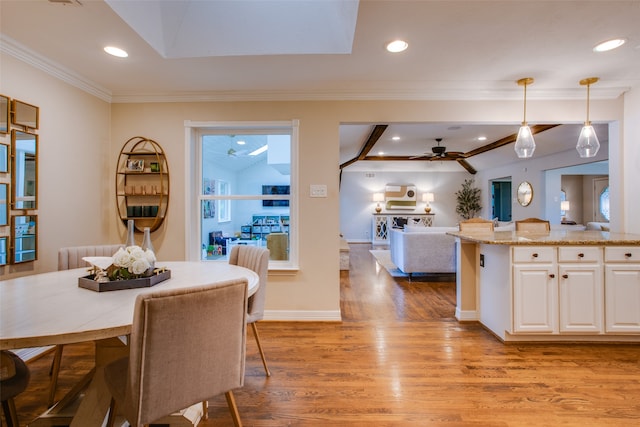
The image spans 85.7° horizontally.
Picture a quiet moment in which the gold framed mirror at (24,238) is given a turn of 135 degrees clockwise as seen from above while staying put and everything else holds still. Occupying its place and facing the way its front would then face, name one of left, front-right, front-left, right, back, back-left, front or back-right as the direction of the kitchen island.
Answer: back-left

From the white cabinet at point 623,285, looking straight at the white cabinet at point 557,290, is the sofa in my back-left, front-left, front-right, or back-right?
front-right

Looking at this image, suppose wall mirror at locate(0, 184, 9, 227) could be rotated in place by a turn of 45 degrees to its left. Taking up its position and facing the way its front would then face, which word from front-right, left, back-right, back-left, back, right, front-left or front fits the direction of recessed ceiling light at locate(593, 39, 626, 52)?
front-right

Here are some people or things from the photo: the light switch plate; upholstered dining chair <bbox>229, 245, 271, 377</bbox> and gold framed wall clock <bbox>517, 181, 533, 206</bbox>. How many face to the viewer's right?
0

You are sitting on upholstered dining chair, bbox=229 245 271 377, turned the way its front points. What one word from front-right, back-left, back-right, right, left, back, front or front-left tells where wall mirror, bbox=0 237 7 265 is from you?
front-right

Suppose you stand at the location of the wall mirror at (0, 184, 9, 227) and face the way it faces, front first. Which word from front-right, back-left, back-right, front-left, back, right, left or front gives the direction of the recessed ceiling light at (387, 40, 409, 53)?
front

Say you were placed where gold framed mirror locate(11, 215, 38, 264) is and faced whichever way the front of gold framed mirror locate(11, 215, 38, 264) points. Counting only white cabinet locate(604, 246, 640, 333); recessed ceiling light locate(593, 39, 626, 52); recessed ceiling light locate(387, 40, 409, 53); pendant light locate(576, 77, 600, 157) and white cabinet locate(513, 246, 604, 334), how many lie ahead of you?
5

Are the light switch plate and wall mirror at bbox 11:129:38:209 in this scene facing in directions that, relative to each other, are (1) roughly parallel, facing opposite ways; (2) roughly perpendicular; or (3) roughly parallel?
roughly perpendicular

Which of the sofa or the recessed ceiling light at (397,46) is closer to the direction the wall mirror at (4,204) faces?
the recessed ceiling light

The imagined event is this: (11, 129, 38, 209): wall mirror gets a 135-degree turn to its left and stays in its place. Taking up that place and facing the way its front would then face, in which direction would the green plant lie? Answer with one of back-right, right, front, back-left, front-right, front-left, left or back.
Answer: right

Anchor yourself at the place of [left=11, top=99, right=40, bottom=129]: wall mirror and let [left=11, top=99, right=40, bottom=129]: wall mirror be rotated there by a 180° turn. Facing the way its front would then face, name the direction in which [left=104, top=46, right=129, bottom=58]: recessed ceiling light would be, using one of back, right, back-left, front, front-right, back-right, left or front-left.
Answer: back

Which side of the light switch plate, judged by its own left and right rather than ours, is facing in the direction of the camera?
front

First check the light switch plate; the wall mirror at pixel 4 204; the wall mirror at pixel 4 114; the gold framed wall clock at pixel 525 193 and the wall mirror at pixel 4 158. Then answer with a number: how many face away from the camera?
0

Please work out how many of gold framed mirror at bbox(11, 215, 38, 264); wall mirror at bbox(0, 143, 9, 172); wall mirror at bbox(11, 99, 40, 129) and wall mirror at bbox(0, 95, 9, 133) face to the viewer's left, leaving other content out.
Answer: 0

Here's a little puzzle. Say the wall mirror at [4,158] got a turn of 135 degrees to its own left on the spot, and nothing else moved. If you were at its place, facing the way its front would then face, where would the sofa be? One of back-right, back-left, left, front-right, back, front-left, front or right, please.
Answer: right

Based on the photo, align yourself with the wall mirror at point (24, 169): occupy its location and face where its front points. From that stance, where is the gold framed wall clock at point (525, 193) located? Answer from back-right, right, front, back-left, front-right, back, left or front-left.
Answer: front-left

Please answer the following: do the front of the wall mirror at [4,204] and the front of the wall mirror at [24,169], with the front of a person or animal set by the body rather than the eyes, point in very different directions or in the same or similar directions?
same or similar directions

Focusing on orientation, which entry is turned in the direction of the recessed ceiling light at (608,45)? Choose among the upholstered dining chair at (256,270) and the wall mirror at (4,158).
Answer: the wall mirror

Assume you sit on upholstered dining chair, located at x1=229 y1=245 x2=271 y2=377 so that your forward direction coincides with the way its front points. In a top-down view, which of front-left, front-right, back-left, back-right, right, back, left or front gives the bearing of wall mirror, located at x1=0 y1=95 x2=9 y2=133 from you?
front-right

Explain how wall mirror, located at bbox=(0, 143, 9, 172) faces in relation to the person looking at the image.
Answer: facing the viewer and to the right of the viewer

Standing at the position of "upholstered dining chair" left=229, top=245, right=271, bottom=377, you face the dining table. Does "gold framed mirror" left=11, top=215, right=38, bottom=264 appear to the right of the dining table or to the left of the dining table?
right

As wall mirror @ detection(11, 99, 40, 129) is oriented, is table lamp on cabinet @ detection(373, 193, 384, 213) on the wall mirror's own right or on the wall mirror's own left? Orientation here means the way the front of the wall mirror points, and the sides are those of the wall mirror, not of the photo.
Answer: on the wall mirror's own left

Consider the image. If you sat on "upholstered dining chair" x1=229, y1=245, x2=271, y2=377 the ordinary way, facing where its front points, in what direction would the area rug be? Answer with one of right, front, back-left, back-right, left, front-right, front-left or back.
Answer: back
